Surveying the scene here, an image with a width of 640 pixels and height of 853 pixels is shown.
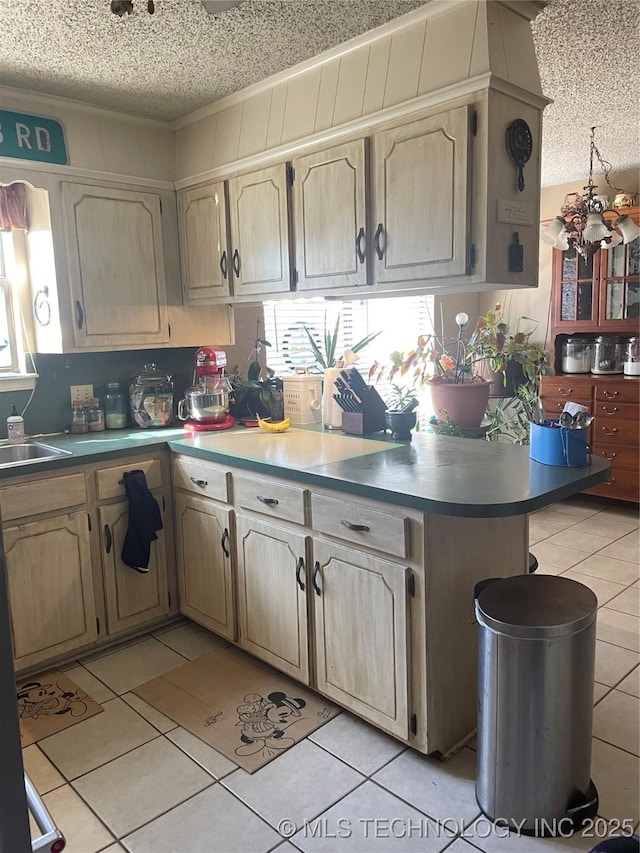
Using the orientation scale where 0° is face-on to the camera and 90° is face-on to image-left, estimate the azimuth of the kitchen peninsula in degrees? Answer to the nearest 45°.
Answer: approximately 45°

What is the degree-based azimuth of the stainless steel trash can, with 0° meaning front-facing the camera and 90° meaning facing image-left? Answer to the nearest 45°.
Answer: approximately 315°

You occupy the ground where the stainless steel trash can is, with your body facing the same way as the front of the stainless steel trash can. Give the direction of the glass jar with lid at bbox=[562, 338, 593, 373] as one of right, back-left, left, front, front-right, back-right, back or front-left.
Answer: back-left

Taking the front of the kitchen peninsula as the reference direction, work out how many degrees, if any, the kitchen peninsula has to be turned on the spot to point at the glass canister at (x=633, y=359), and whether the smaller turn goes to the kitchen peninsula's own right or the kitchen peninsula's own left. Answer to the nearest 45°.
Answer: approximately 180°

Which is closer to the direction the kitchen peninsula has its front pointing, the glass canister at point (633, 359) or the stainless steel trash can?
the stainless steel trash can

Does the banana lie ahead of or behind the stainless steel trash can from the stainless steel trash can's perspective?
behind

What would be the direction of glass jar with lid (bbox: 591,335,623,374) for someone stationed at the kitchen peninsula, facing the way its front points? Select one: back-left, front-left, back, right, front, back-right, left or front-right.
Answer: back

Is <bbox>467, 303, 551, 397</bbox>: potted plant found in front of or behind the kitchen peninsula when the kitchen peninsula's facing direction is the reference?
behind

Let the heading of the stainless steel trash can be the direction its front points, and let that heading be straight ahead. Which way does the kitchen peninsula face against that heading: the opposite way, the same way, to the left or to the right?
to the right

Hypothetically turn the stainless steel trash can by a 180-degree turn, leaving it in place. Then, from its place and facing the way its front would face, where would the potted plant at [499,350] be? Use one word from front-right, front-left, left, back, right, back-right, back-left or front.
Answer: front-right

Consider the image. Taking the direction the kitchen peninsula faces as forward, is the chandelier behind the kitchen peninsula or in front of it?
behind

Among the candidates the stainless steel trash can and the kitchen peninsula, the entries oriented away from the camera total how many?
0

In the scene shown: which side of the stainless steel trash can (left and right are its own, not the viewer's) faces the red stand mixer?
back
